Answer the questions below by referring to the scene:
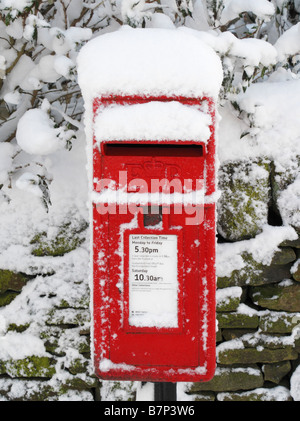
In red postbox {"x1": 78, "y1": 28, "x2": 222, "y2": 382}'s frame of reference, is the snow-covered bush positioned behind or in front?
behind

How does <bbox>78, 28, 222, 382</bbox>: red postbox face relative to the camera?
toward the camera
